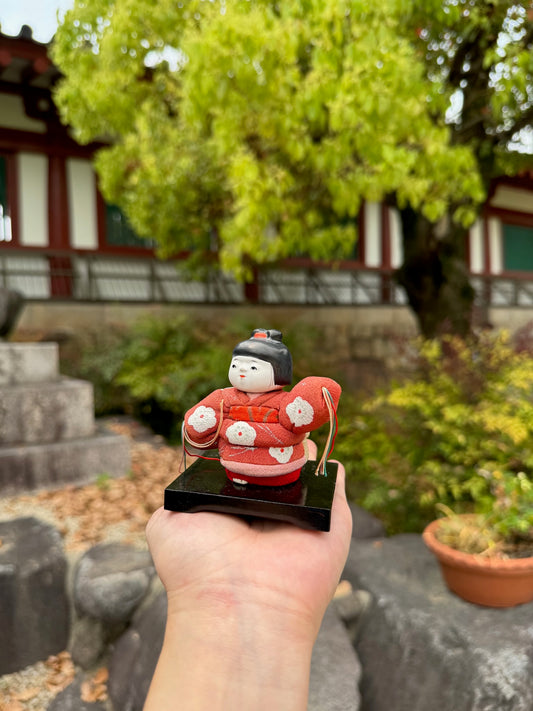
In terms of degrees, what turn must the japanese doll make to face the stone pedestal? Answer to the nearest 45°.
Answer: approximately 90° to its right

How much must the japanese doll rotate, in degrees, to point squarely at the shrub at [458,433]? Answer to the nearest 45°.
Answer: approximately 180°

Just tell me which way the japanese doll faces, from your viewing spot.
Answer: facing the viewer and to the left of the viewer

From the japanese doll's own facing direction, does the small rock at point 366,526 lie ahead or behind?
behind

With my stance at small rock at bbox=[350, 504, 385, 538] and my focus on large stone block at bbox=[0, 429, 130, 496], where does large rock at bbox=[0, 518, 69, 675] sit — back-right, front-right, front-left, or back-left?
front-left

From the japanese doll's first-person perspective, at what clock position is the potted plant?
The potted plant is roughly at 6 o'clock from the japanese doll.

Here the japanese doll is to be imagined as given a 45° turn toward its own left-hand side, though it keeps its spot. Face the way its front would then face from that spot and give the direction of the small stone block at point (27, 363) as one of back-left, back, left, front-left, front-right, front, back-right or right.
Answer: back-right

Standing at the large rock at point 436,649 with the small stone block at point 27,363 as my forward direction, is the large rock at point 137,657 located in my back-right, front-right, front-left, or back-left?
front-left

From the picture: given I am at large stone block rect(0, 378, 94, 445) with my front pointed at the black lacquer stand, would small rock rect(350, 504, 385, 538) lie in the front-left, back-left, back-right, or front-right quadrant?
front-left

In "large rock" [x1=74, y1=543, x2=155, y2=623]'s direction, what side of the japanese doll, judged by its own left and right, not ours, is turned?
right
